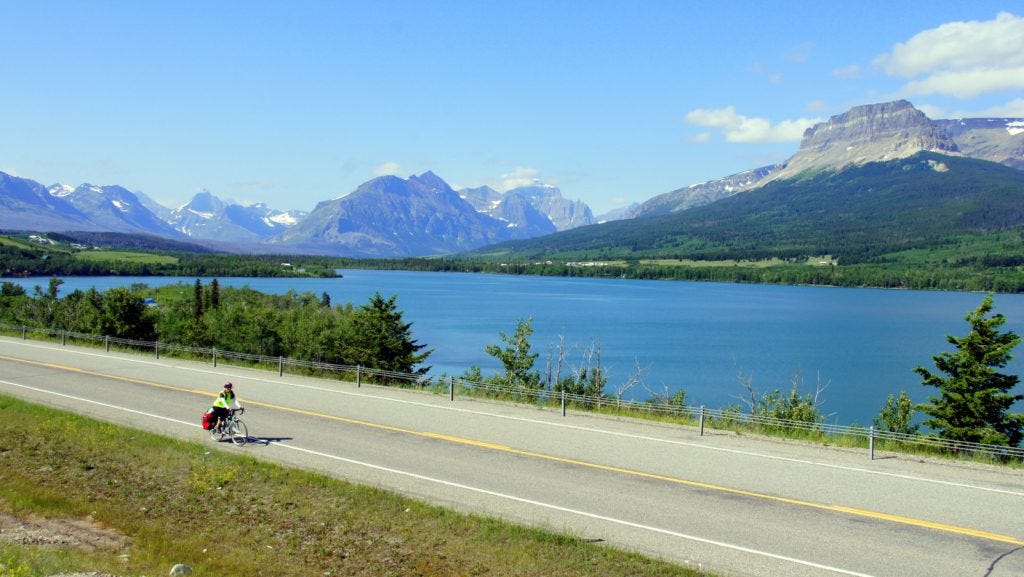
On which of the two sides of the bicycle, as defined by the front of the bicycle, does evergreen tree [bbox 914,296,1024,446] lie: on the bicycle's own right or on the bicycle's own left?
on the bicycle's own left

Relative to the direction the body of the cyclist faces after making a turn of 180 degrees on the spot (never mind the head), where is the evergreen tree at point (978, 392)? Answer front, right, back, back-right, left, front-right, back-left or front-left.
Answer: back-right

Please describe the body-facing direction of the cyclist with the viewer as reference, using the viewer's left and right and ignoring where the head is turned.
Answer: facing the viewer and to the right of the viewer

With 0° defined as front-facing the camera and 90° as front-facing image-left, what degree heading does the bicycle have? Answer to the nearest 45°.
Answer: approximately 315°
